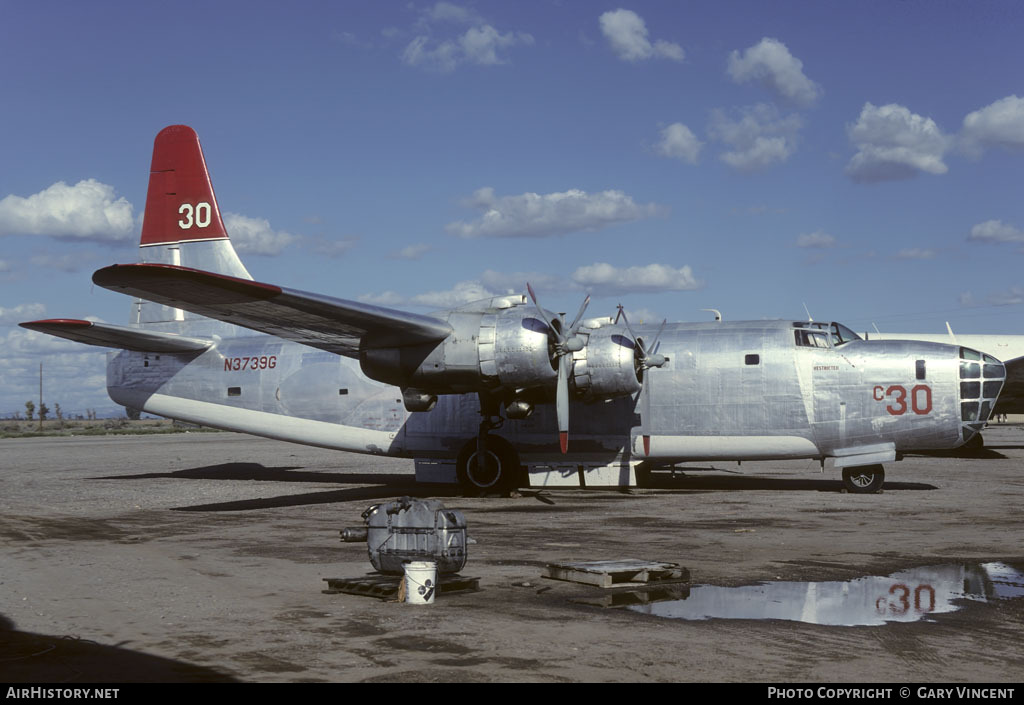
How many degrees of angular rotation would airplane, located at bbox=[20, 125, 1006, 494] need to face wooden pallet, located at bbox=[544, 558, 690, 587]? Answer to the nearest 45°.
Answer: approximately 45° to its right

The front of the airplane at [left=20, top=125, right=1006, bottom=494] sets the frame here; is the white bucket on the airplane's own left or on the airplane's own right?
on the airplane's own right

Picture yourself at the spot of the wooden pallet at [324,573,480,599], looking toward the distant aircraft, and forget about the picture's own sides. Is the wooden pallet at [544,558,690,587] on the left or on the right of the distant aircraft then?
right

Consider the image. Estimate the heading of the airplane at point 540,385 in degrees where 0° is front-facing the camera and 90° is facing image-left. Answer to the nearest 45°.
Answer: approximately 315°

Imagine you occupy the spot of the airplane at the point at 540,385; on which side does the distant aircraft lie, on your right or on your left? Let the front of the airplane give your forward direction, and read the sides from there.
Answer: on your left
